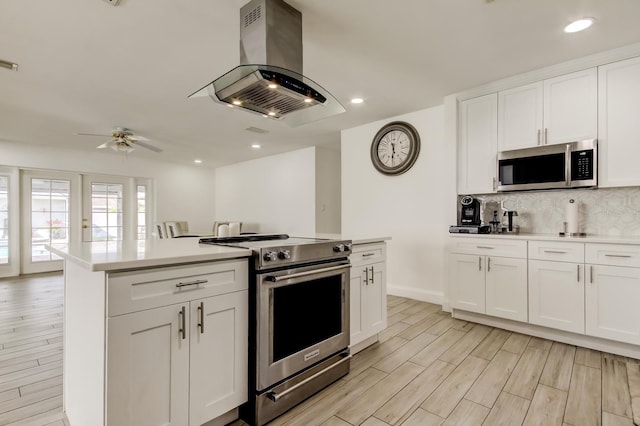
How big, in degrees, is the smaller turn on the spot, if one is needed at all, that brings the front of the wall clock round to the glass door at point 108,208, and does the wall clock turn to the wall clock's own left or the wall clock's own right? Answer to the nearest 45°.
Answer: approximately 45° to the wall clock's own right

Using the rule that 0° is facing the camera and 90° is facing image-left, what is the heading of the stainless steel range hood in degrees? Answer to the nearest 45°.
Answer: approximately 315°

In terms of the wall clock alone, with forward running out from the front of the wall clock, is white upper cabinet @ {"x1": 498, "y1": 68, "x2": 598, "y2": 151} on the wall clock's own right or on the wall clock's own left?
on the wall clock's own left

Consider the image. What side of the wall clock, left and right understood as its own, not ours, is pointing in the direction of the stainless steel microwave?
left

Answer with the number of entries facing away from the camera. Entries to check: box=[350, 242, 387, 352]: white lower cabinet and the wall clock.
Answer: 0

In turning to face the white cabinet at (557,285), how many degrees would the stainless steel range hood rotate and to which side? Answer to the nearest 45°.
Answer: approximately 45° to its left

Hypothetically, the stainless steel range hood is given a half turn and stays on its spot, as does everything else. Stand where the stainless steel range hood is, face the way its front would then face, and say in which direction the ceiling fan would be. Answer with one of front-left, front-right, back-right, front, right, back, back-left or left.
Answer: front

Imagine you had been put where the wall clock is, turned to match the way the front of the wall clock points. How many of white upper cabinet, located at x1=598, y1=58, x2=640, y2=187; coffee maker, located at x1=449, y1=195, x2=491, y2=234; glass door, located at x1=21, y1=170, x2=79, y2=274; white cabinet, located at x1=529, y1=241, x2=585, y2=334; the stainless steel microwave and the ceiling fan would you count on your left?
4

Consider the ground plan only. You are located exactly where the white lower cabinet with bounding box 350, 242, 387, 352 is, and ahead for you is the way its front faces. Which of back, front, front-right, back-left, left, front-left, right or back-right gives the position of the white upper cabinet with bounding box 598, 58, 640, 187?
front-left

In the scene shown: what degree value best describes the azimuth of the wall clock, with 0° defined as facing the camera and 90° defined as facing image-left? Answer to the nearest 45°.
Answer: approximately 45°
